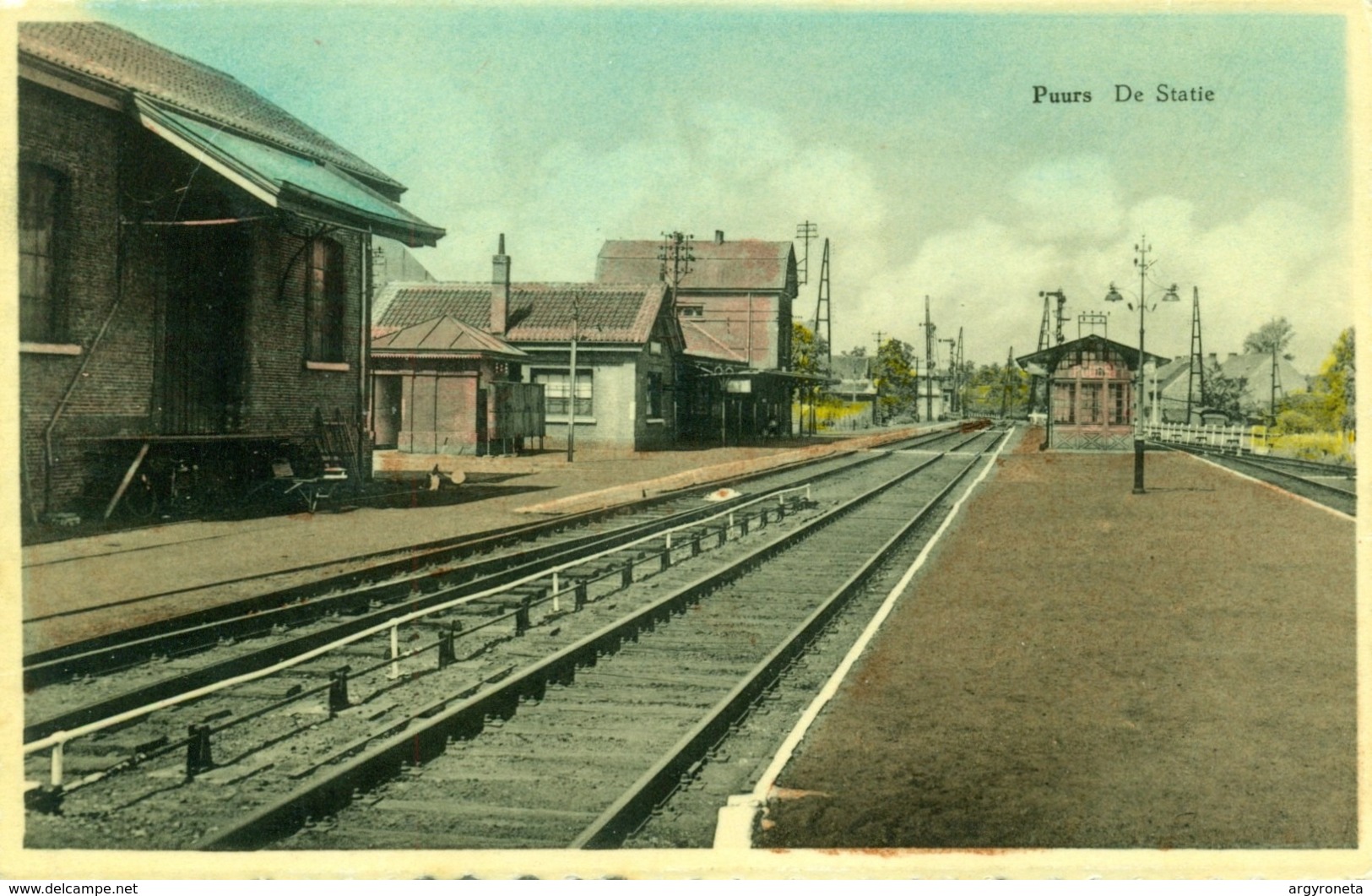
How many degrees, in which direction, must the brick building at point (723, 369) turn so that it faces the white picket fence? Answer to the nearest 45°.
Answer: approximately 45° to its right

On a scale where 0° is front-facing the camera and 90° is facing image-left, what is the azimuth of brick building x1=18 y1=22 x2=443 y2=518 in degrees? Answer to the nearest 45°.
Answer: approximately 315°

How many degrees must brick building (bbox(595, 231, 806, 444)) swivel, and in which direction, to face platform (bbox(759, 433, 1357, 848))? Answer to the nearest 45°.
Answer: approximately 90° to its right

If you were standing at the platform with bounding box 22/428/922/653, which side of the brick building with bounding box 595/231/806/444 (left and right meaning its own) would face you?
right

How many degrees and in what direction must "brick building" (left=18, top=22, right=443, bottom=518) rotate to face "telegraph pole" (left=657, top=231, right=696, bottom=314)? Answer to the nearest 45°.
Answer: approximately 90° to its left

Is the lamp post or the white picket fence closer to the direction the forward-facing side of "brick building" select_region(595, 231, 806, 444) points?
the white picket fence

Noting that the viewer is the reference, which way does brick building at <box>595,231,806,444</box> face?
facing to the right of the viewer

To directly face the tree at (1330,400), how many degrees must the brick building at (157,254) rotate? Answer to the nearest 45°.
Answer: approximately 45° to its left

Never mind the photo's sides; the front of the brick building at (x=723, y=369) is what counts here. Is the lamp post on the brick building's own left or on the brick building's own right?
on the brick building's own right
